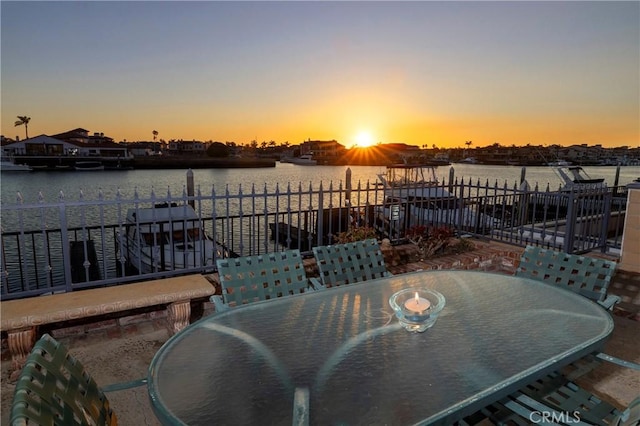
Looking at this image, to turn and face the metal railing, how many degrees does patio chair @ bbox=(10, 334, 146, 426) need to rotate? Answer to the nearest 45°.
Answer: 0° — it already faces it

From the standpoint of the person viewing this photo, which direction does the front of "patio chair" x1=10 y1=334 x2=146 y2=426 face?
facing away from the viewer and to the right of the viewer

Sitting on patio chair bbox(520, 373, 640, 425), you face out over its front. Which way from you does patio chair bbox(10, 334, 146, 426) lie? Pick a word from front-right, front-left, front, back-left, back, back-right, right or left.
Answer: left

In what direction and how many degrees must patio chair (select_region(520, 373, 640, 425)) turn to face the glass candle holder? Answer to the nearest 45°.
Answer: approximately 45° to its left

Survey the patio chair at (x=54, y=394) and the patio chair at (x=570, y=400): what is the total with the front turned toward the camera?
0

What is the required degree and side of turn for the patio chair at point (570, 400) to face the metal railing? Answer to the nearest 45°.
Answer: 0° — it already faces it

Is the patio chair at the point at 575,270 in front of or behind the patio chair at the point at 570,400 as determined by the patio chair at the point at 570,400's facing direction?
in front

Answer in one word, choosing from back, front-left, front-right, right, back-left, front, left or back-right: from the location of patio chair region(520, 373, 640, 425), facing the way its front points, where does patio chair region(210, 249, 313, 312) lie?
front-left

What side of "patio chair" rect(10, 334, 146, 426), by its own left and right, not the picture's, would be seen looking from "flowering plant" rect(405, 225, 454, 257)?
front

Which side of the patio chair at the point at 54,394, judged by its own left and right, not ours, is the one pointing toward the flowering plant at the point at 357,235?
front

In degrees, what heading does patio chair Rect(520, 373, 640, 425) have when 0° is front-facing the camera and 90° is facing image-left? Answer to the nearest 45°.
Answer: approximately 135°

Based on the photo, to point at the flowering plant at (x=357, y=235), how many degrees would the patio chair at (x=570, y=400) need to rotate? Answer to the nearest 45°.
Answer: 0° — it already faces it
